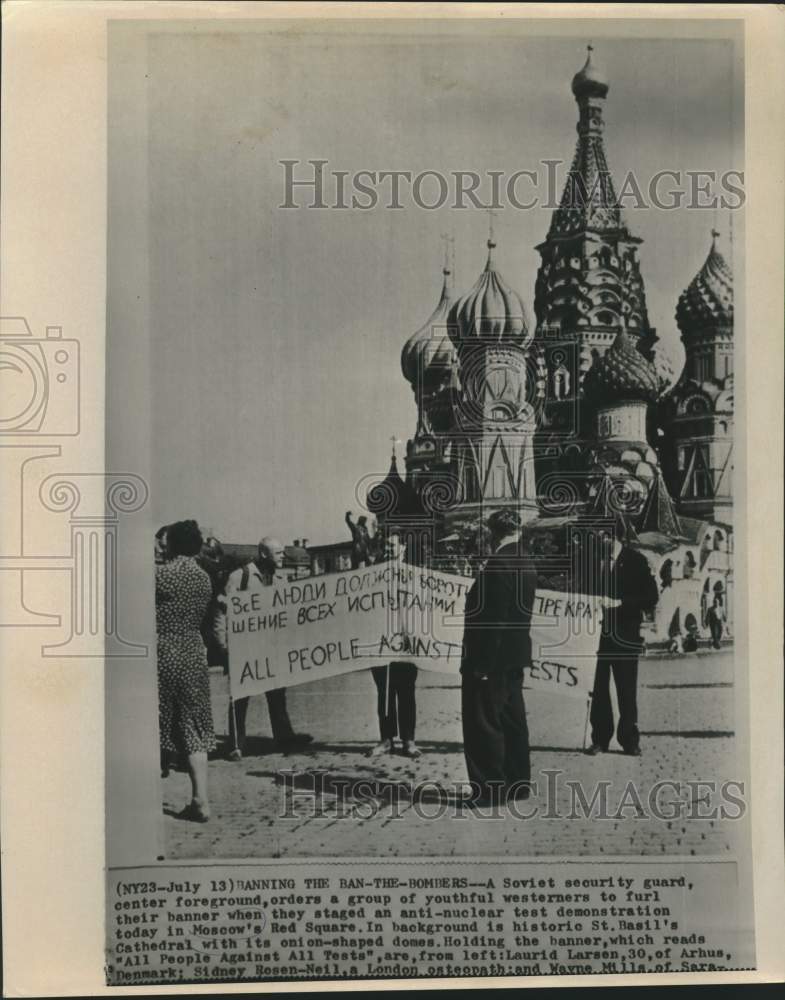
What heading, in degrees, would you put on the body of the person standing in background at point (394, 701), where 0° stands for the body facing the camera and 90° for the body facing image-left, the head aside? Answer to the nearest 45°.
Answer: approximately 0°
